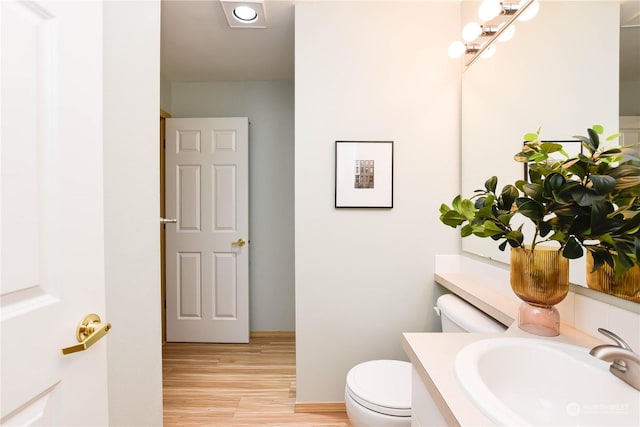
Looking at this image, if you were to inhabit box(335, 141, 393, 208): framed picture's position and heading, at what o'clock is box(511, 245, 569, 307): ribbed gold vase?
The ribbed gold vase is roughly at 11 o'clock from the framed picture.

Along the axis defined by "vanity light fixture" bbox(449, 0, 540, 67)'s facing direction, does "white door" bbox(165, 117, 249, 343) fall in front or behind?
in front

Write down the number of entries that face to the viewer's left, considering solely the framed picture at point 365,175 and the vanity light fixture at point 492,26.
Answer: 1

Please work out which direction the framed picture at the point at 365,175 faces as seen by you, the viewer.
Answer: facing the viewer

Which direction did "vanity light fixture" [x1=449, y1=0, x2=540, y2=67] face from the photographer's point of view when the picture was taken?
facing to the left of the viewer

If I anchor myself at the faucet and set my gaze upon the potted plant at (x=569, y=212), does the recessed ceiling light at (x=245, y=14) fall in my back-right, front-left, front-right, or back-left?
front-left

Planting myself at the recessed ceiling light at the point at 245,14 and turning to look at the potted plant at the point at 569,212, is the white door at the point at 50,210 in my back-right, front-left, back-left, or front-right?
front-right

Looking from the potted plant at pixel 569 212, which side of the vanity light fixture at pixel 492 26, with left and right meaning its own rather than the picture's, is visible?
left

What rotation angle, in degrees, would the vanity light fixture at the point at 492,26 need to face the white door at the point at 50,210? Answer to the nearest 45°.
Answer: approximately 45° to its left

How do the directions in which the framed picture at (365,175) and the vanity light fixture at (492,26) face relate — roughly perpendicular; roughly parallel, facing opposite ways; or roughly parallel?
roughly perpendicular
